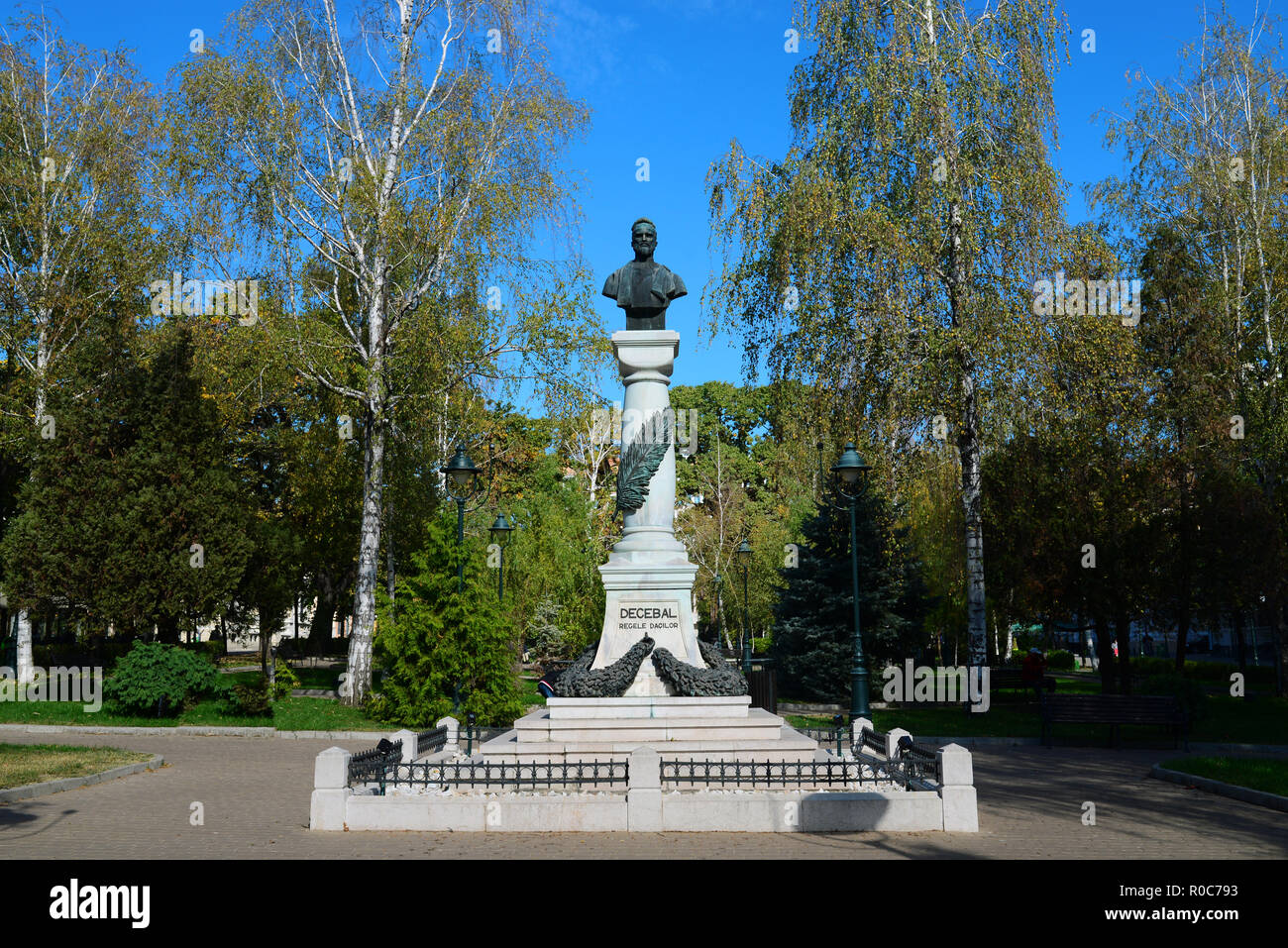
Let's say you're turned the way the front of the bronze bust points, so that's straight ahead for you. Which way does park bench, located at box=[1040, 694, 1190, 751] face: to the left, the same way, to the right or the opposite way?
the same way

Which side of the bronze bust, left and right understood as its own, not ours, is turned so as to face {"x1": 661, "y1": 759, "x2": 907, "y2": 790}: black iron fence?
front

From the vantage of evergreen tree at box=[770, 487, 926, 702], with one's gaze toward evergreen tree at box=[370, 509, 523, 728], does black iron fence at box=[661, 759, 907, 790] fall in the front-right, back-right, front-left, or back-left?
front-left

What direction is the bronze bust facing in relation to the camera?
toward the camera

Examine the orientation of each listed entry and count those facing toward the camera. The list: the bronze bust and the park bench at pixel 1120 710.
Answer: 2

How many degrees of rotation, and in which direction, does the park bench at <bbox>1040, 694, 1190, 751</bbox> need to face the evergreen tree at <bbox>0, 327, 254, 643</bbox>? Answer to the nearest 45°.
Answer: approximately 90° to its right

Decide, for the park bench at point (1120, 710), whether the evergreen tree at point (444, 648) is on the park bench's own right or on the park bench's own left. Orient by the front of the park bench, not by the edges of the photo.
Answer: on the park bench's own right

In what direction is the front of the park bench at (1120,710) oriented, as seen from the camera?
facing the viewer
